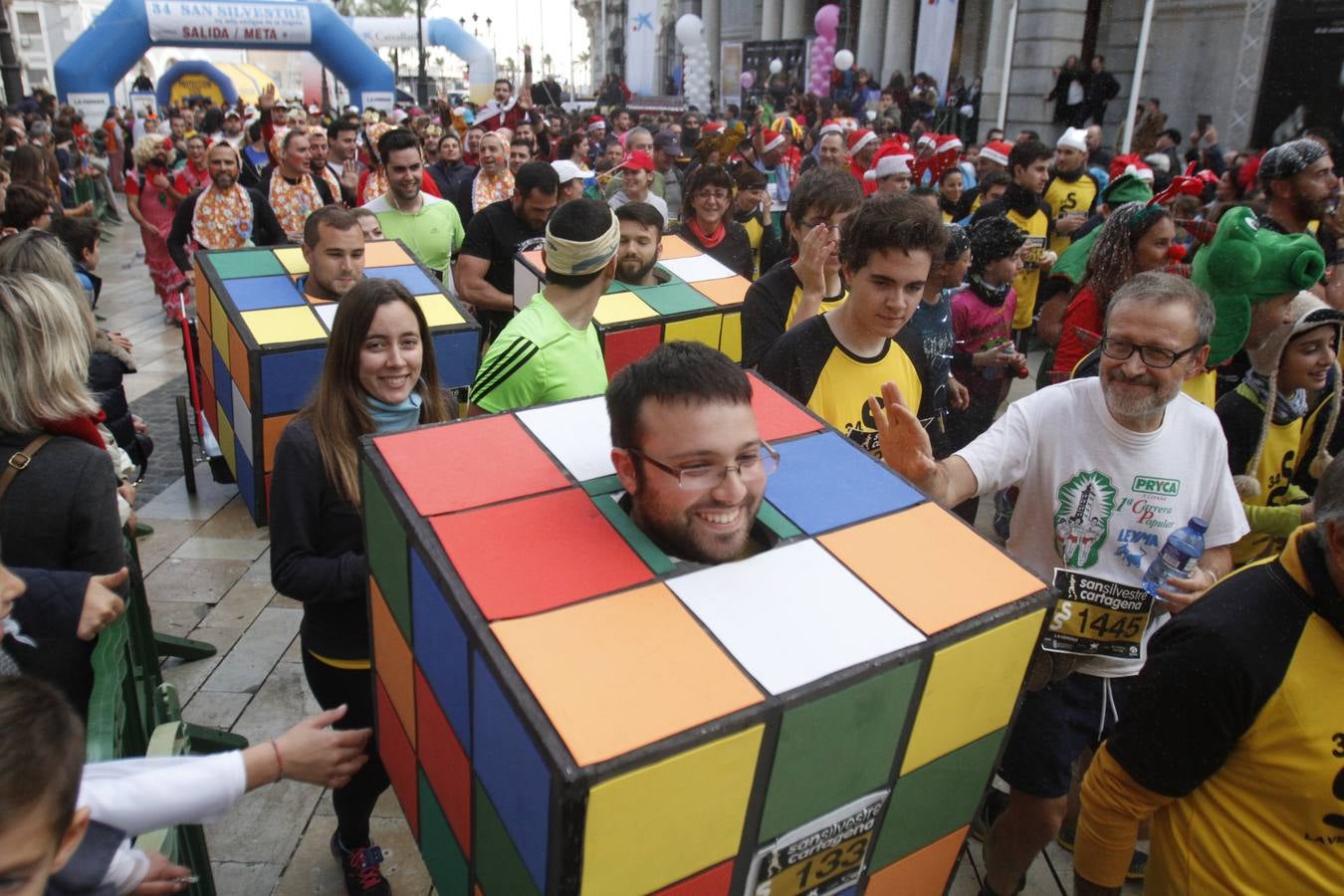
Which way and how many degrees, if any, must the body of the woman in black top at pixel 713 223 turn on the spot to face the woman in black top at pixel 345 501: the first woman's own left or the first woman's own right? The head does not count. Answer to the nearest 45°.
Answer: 0° — they already face them

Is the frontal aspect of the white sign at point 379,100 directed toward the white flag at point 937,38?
no

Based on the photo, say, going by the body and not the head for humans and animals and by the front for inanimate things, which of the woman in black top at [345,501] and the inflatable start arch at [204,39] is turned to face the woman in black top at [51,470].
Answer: the inflatable start arch

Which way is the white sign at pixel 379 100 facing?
toward the camera

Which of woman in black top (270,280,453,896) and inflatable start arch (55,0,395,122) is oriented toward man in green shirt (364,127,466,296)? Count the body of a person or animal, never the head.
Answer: the inflatable start arch

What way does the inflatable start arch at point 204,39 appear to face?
toward the camera

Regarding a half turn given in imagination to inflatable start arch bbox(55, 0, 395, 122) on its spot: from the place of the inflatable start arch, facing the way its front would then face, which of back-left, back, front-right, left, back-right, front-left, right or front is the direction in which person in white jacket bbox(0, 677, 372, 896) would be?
back

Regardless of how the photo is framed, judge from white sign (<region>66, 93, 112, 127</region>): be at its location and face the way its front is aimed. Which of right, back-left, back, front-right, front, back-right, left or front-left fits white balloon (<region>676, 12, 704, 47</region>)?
left

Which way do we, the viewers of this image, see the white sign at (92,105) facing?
facing the viewer

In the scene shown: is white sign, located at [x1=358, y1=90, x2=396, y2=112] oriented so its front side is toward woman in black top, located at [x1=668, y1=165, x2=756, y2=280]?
yes

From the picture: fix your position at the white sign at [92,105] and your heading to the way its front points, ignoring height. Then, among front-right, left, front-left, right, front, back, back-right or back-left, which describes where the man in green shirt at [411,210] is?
front

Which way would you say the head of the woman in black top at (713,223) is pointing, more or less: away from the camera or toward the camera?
toward the camera

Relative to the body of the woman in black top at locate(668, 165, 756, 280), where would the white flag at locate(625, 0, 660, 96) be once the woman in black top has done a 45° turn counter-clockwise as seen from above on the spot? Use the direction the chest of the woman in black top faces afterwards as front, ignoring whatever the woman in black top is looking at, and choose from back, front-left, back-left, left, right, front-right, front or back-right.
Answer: back-left

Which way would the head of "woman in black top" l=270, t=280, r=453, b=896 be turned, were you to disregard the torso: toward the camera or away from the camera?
toward the camera

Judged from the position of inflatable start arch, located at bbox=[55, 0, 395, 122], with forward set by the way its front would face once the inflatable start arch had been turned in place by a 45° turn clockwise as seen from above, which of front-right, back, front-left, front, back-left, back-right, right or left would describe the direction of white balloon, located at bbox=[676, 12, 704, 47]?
back-left
